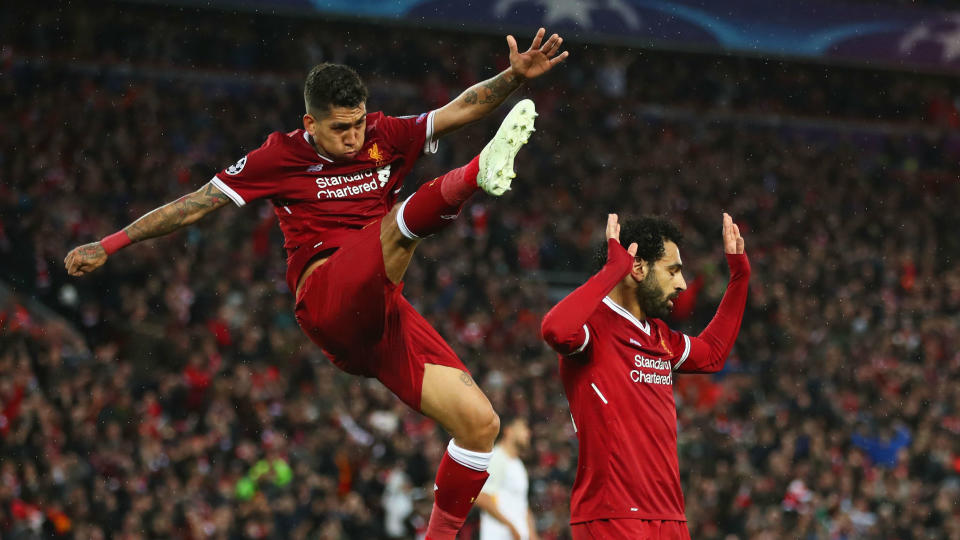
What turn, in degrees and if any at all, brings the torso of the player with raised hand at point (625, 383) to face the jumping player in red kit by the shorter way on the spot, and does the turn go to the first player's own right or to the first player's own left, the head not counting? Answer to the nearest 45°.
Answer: approximately 135° to the first player's own right

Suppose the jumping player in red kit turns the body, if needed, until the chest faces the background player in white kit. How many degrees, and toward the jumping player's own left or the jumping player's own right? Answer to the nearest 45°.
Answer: approximately 135° to the jumping player's own left

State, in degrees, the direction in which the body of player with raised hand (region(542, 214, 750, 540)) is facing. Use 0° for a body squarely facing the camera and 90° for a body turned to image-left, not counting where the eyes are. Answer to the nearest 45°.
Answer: approximately 315°

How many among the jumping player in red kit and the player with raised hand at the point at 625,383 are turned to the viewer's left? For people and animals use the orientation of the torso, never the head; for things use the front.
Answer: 0

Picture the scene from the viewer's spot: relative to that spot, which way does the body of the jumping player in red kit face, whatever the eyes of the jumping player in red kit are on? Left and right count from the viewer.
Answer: facing the viewer and to the right of the viewer

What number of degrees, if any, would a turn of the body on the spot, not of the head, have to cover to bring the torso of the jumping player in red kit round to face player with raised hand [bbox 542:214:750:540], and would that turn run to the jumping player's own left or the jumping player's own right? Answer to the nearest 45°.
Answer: approximately 45° to the jumping player's own left
